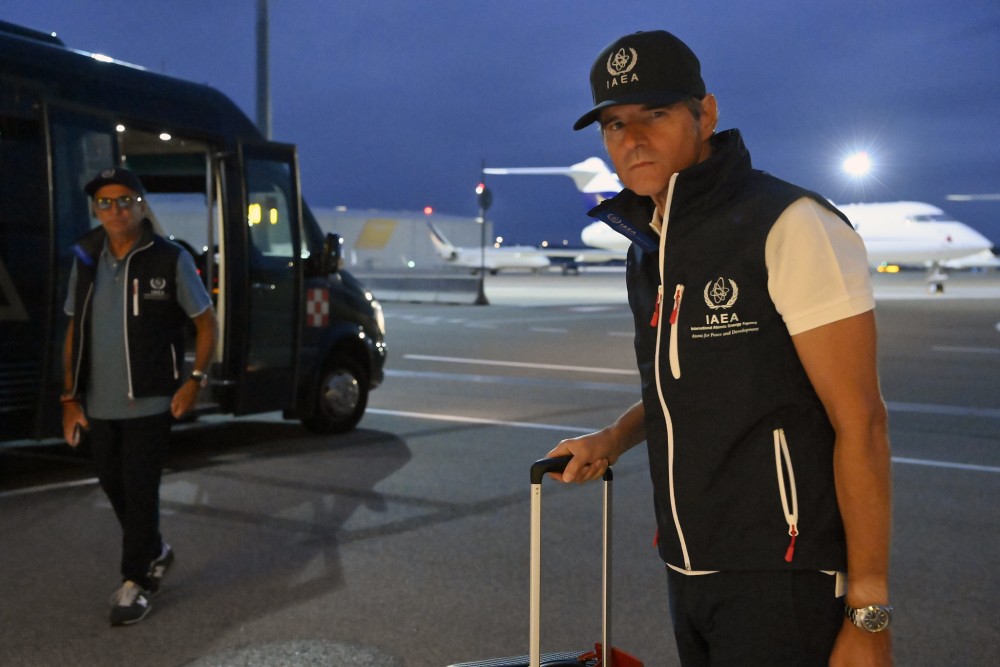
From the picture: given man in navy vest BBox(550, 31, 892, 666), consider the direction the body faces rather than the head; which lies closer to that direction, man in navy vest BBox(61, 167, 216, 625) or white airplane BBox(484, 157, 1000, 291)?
the man in navy vest

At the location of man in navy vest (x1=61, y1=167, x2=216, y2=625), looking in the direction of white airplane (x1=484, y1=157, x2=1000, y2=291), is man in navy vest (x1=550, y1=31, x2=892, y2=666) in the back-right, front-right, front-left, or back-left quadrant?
back-right

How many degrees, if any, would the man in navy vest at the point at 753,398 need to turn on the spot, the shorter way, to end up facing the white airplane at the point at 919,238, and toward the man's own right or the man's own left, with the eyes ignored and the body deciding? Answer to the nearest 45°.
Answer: approximately 135° to the man's own right

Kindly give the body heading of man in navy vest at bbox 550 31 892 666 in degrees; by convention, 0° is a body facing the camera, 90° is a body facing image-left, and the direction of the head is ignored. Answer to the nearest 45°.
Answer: approximately 45°

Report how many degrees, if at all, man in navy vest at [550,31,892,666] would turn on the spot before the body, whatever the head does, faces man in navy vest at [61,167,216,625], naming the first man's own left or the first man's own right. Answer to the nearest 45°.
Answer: approximately 90° to the first man's own right
